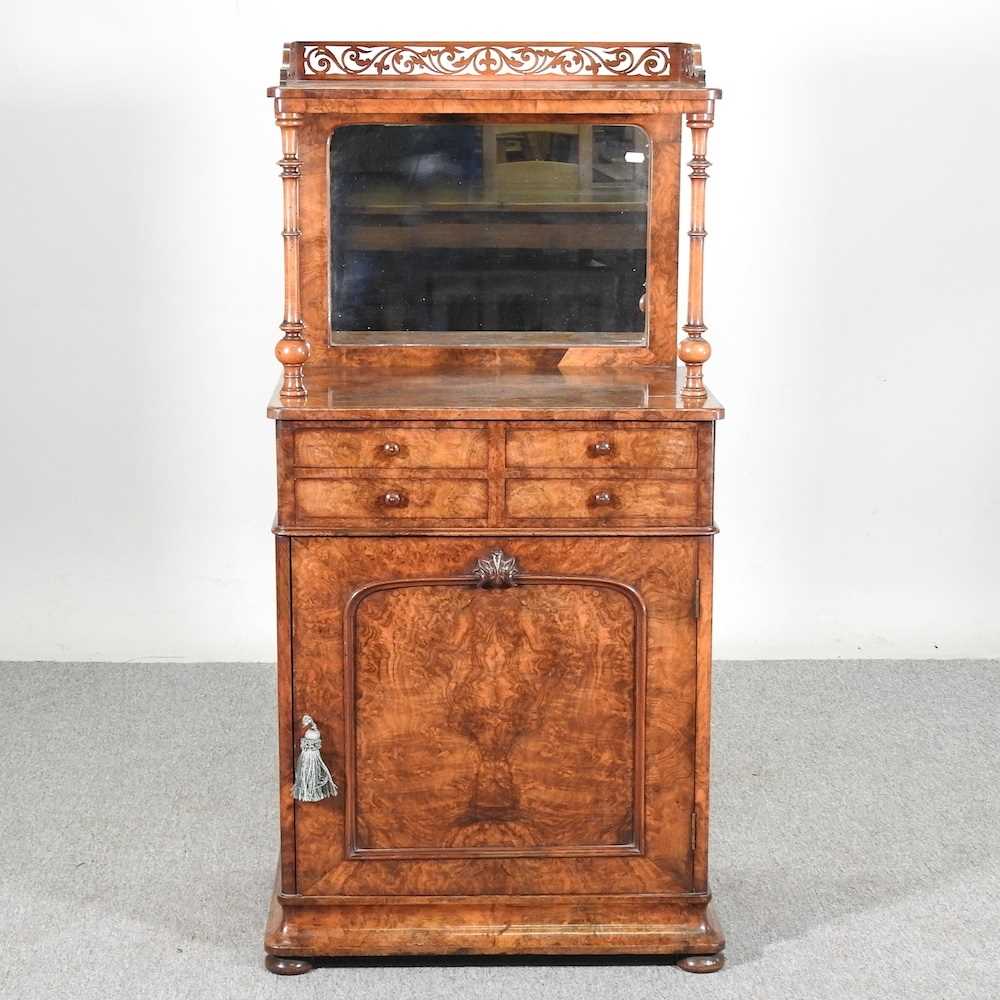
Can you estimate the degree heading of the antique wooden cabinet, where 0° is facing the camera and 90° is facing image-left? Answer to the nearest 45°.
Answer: approximately 0°
